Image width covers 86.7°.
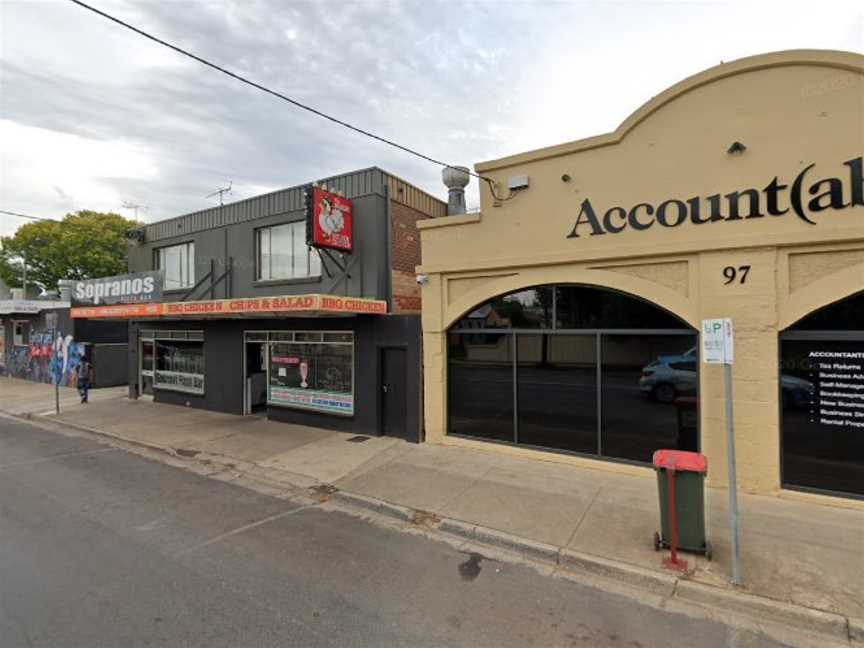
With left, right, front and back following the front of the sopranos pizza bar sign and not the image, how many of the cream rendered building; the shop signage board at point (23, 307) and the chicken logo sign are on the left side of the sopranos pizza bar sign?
2

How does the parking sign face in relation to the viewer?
toward the camera

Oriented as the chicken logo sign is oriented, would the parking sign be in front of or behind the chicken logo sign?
in front

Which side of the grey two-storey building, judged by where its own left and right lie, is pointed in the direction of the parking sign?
left

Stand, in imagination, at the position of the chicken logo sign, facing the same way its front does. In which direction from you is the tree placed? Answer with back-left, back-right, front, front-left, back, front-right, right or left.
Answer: back

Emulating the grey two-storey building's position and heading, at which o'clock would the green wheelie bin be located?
The green wheelie bin is roughly at 10 o'clock from the grey two-storey building.

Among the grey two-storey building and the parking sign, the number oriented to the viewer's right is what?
0

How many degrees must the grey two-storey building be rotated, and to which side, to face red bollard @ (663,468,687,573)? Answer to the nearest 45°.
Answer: approximately 45° to its left

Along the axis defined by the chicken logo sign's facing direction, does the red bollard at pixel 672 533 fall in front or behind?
in front

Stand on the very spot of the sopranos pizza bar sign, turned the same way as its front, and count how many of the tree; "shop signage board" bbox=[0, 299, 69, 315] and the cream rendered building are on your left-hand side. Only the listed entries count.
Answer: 1

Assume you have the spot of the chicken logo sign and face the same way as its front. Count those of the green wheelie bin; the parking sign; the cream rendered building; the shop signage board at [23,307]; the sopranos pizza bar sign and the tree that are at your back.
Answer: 3

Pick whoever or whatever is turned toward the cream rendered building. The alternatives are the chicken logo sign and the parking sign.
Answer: the chicken logo sign

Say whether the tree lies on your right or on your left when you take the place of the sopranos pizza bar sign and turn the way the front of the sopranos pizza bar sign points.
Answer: on your right

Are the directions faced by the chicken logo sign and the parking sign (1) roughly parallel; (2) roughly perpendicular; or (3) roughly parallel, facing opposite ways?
roughly perpendicular

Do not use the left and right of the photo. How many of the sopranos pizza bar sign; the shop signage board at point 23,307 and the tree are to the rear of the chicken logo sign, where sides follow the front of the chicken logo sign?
3

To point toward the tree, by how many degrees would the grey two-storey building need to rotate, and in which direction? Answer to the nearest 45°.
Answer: approximately 90° to its right
